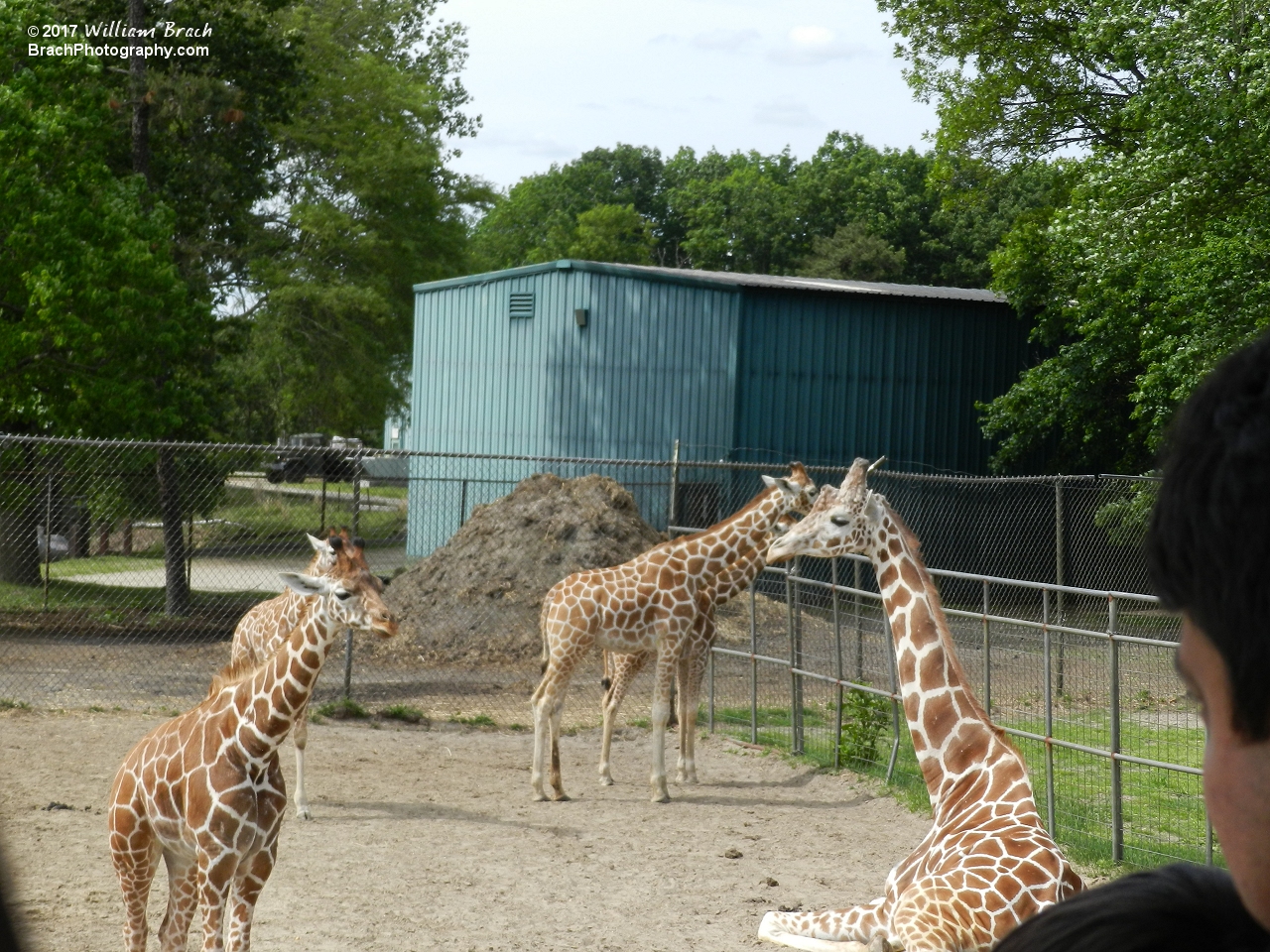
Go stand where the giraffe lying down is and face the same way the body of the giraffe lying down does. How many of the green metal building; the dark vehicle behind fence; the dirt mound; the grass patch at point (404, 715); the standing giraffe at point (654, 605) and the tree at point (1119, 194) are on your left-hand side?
0

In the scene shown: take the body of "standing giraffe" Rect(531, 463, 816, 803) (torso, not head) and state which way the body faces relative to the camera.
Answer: to the viewer's right

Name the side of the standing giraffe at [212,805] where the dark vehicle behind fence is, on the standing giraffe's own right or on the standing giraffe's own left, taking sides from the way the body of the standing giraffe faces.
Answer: on the standing giraffe's own left

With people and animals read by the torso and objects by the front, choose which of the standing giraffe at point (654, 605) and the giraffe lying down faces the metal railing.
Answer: the standing giraffe

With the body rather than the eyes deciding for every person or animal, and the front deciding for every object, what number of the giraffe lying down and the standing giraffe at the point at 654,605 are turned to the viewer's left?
1

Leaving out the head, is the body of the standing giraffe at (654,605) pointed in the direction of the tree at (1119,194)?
no

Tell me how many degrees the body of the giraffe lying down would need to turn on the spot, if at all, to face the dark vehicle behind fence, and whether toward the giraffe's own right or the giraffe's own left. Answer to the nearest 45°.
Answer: approximately 45° to the giraffe's own right

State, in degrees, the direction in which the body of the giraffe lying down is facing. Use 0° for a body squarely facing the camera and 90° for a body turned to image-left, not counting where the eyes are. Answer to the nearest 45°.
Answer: approximately 90°

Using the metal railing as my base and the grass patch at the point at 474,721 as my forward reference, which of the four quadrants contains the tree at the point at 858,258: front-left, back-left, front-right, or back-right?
front-right

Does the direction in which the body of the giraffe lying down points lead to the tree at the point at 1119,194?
no

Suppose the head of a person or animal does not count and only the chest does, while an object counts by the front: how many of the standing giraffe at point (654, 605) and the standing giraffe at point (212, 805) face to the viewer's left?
0
